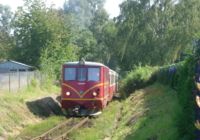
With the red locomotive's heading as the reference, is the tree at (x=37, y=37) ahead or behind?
behind

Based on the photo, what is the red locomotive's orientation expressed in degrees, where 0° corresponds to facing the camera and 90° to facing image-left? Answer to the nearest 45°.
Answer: approximately 0°

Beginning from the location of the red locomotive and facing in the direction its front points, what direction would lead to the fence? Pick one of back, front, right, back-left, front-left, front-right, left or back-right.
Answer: back-right

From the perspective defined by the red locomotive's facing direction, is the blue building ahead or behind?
behind
